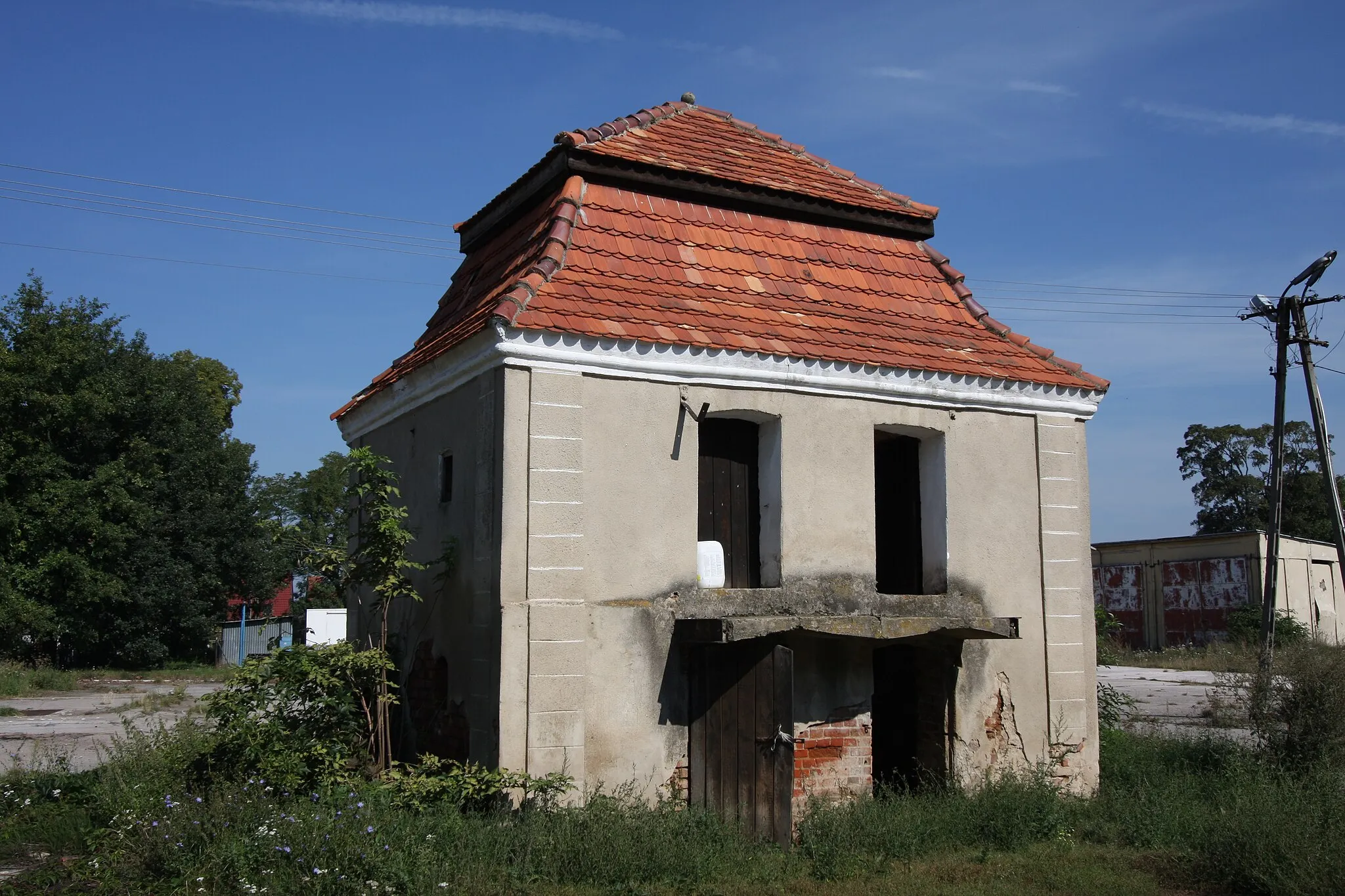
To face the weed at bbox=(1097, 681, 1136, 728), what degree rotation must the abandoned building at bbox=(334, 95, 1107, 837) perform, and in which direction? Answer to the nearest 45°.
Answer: approximately 90° to its left

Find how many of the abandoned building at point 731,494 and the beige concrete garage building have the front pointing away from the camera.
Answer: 0

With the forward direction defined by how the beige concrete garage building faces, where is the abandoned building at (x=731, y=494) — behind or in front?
in front

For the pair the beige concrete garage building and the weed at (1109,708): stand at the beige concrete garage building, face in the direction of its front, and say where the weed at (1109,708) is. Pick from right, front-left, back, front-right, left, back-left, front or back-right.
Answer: front-left

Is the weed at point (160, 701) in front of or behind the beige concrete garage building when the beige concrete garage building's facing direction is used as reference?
in front

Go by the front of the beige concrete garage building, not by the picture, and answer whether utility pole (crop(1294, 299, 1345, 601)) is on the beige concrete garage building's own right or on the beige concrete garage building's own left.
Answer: on the beige concrete garage building's own left

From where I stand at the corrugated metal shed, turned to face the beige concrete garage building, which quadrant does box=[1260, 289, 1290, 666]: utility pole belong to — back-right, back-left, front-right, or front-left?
front-right

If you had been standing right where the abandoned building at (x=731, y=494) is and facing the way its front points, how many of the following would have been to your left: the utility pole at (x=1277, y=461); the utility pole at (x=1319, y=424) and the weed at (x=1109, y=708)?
3

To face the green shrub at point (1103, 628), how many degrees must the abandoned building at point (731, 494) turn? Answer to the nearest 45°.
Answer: approximately 90° to its left

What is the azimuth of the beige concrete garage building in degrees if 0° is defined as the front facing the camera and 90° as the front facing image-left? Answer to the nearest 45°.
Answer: approximately 45°

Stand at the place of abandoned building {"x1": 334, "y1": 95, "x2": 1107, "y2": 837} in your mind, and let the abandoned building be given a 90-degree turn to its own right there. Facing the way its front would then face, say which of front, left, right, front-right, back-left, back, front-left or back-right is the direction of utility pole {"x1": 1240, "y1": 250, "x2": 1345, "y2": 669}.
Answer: back

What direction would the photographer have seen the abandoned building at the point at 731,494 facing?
facing the viewer and to the right of the viewer

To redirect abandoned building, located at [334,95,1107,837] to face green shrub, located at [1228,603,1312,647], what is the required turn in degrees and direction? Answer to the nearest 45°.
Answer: approximately 90° to its left
